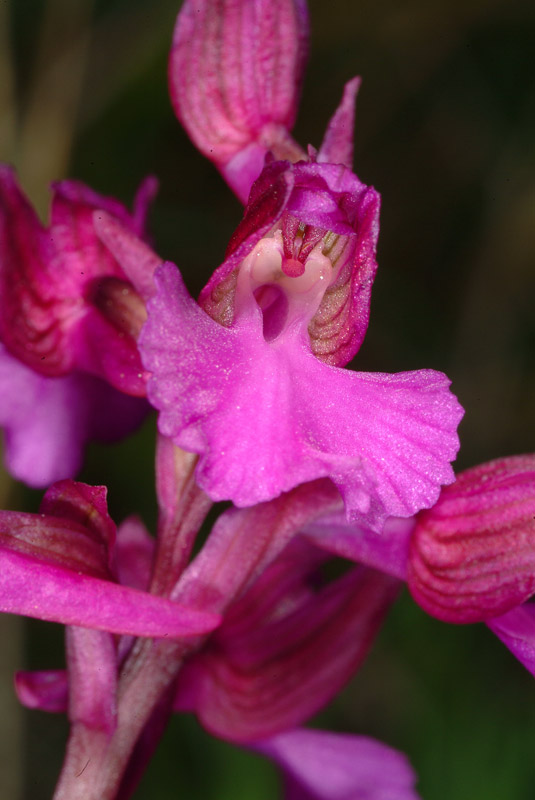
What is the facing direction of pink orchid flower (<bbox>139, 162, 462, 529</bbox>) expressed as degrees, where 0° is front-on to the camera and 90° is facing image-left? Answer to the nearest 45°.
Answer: approximately 0°
